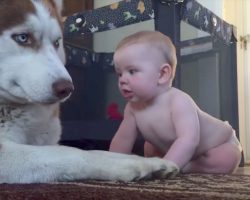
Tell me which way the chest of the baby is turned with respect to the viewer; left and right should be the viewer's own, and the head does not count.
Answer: facing the viewer and to the left of the viewer
